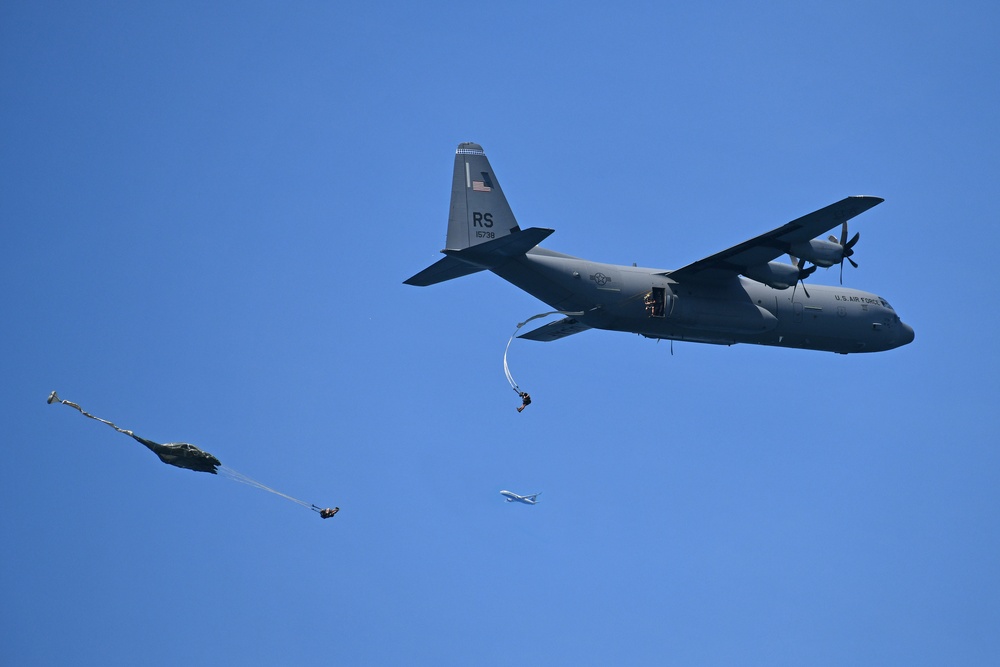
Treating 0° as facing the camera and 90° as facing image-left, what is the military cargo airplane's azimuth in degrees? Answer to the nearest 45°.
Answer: approximately 225°
